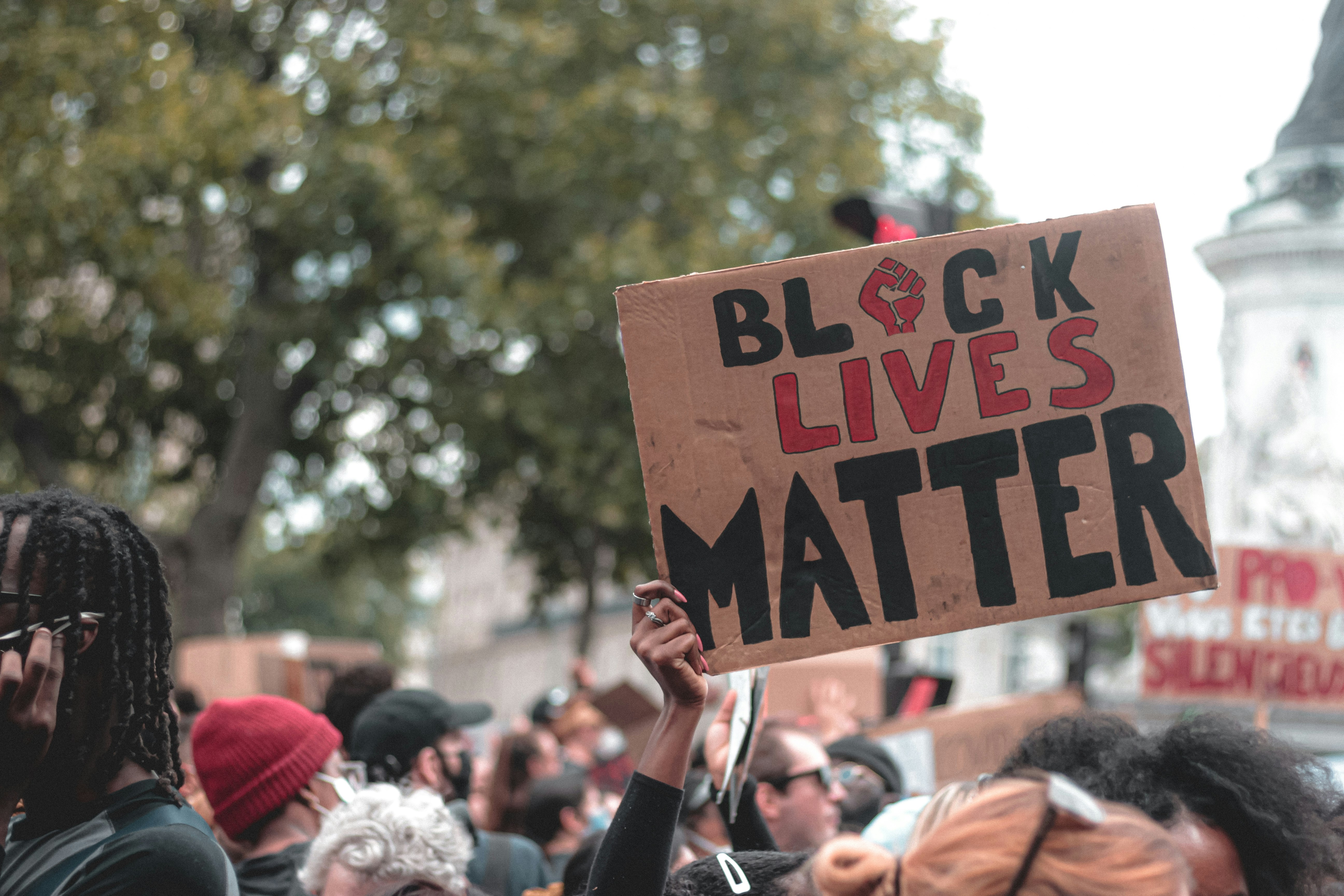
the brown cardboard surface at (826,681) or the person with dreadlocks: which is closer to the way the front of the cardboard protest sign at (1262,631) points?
the person with dreadlocks

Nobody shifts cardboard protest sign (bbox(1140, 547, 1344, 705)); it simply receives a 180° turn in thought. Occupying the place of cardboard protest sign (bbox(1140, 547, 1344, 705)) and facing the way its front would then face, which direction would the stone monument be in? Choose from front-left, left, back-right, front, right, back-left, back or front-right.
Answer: front

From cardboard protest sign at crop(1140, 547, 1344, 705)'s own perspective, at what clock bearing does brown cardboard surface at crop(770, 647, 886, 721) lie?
The brown cardboard surface is roughly at 3 o'clock from the cardboard protest sign.

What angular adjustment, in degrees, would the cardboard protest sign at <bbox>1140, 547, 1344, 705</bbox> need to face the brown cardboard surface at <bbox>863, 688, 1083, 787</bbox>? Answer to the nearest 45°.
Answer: approximately 90° to its right

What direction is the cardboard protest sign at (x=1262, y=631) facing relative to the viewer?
toward the camera

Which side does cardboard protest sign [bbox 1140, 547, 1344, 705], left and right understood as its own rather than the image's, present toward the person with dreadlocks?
front

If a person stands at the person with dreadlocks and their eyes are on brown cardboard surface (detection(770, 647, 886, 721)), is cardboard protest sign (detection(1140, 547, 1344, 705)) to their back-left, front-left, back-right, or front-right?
front-right
